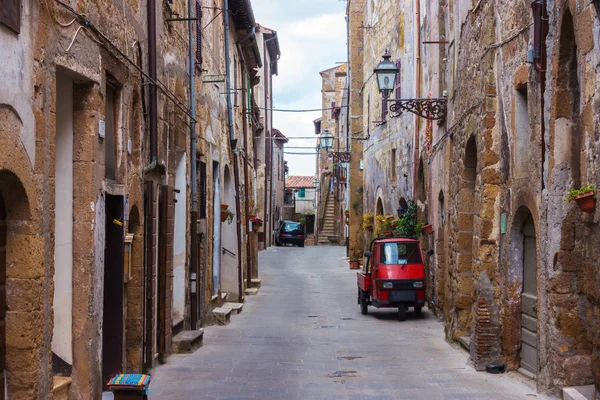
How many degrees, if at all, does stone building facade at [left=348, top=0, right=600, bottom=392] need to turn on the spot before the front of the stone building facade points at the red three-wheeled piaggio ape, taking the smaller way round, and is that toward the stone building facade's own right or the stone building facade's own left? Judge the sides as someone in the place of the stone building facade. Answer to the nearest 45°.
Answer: approximately 90° to the stone building facade's own right

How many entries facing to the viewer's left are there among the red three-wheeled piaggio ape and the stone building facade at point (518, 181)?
1

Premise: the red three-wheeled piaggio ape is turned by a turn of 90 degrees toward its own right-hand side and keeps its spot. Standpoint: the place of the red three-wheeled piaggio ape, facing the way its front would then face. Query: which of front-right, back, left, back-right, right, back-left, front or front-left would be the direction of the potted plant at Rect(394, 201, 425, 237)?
right

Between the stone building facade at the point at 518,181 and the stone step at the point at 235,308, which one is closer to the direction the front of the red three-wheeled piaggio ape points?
the stone building facade

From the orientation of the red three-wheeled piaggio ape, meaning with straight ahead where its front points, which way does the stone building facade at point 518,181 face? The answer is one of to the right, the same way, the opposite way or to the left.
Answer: to the right

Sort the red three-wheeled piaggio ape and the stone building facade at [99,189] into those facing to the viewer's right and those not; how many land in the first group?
1

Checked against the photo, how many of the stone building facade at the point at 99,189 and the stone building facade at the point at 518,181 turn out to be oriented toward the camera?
0

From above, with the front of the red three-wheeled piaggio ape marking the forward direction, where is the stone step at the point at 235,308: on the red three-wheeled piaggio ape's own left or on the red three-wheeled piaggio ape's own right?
on the red three-wheeled piaggio ape's own right

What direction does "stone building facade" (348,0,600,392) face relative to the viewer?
to the viewer's left

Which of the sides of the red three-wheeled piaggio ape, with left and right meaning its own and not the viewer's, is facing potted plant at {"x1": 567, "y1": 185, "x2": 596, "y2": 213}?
front

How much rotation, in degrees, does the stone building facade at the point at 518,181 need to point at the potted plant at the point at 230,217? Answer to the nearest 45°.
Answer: approximately 45° to its right

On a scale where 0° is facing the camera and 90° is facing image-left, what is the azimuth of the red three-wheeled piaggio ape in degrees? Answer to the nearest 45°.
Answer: approximately 0°

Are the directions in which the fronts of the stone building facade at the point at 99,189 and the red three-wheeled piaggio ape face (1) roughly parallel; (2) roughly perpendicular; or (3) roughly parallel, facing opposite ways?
roughly perpendicular

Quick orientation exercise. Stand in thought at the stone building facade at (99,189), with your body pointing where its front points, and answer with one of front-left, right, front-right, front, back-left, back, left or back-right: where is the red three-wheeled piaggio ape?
front-left

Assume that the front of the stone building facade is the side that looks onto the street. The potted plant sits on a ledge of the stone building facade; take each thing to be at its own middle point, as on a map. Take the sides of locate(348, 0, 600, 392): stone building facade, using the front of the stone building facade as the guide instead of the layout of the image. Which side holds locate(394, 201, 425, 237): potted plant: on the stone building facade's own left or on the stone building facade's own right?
on the stone building facade's own right

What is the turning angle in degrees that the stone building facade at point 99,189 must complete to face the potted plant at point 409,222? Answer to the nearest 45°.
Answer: approximately 45° to its left

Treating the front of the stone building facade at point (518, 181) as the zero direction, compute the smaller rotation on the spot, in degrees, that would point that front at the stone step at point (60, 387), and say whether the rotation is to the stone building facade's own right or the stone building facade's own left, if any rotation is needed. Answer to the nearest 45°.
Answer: approximately 45° to the stone building facade's own left

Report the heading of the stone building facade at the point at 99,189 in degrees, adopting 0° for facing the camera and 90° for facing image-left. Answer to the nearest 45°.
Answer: approximately 270°

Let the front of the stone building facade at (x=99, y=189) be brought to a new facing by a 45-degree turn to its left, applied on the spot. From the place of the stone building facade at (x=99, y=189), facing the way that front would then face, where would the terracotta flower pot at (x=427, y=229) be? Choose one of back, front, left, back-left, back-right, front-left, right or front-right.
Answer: front
